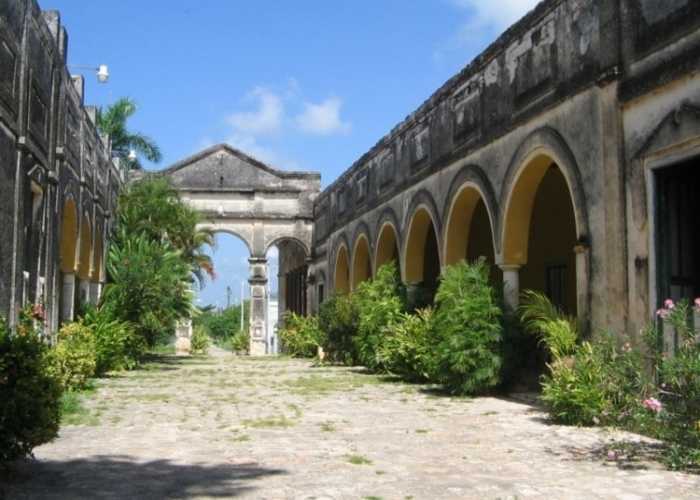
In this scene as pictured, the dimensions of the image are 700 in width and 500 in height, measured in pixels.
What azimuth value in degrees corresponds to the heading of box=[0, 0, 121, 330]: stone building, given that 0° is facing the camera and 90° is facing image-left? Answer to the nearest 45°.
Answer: approximately 270°

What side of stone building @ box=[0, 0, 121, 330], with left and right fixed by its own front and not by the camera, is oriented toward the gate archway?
left

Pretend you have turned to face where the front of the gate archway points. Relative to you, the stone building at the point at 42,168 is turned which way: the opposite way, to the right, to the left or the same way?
to the left

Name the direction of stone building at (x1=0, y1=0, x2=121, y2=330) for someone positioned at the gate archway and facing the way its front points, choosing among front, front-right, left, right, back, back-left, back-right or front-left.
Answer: front

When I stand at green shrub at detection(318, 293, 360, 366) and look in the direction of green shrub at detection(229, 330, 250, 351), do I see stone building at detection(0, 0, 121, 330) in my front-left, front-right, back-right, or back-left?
back-left

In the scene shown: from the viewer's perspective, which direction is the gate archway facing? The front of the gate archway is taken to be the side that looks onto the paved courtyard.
toward the camera

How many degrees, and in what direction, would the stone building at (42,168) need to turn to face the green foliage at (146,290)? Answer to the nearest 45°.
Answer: approximately 90° to its left

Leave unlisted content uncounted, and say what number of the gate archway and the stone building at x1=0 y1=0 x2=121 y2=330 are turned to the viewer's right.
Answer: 1

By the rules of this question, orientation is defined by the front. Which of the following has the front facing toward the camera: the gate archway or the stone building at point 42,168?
the gate archway

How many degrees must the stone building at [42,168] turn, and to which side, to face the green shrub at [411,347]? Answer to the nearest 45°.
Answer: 0° — it already faces it

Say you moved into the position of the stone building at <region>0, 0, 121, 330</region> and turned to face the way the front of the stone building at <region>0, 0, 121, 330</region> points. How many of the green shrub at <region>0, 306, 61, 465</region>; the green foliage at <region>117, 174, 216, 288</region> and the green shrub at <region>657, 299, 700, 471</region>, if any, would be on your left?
1
